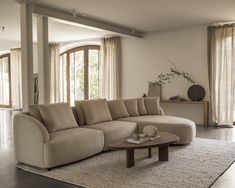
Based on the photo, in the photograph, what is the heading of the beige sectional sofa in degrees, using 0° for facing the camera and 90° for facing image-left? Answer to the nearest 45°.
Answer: approximately 315°

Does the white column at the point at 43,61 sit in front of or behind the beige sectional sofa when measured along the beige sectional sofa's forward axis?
behind

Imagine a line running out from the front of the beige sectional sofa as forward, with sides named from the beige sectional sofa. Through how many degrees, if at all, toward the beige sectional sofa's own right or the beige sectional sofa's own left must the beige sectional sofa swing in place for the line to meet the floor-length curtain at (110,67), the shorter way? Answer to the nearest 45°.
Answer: approximately 135° to the beige sectional sofa's own left

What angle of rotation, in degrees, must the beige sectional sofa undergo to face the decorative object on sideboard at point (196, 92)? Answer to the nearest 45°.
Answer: approximately 90° to its left

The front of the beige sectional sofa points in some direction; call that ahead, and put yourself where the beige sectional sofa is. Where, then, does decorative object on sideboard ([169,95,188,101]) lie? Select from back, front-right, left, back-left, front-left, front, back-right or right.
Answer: left

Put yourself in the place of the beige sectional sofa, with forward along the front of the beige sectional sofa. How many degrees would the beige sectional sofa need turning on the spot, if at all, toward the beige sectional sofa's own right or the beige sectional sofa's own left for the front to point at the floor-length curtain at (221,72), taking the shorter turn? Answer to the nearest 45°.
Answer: approximately 90° to the beige sectional sofa's own left

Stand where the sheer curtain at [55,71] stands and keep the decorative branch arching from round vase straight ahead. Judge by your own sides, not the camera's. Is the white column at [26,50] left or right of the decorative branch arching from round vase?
right

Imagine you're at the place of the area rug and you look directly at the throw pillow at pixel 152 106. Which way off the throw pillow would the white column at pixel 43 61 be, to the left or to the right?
left
